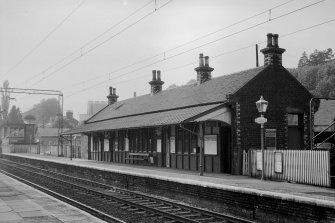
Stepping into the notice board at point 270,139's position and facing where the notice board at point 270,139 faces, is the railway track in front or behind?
in front

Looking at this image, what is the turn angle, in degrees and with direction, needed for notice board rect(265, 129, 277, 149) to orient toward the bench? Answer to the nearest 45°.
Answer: approximately 135° to its right

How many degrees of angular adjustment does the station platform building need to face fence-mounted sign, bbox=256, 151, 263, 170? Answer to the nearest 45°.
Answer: approximately 45° to its left

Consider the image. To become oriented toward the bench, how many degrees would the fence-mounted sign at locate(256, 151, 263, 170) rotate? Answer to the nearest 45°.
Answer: approximately 135° to its right

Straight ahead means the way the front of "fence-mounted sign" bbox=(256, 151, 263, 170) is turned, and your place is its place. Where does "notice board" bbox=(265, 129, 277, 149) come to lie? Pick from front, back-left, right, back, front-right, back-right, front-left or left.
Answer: back

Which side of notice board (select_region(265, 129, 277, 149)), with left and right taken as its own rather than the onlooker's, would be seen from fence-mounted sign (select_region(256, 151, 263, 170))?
front

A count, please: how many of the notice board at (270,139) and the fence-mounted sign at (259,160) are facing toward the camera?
2
